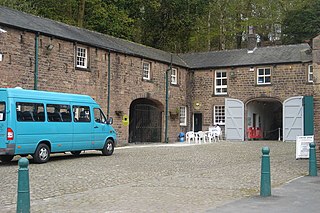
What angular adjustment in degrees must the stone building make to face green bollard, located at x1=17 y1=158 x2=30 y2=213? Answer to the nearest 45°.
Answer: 0° — it already faces it

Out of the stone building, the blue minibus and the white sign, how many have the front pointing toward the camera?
2

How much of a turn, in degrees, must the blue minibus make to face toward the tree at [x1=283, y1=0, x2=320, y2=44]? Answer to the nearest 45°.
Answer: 0° — it already faces it

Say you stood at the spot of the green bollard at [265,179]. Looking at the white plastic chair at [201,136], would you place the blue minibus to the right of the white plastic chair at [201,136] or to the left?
left

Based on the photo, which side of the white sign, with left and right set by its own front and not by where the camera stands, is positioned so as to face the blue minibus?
right

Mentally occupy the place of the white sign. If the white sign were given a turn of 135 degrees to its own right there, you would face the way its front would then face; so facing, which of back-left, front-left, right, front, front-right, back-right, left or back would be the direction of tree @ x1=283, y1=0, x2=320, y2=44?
front-right

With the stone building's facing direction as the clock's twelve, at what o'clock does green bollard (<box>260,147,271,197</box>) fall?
The green bollard is roughly at 12 o'clock from the stone building.

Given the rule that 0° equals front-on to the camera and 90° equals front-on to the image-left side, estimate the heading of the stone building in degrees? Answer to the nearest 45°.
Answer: approximately 0°

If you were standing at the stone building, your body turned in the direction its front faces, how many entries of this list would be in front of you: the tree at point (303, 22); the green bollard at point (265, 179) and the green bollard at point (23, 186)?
2

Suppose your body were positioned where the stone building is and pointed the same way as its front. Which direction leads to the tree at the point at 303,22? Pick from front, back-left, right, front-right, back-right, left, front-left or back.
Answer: back-left

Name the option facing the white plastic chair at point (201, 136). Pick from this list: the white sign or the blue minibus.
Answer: the blue minibus

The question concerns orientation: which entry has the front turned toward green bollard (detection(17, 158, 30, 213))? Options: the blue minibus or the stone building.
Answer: the stone building

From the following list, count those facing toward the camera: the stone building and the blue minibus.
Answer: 1
